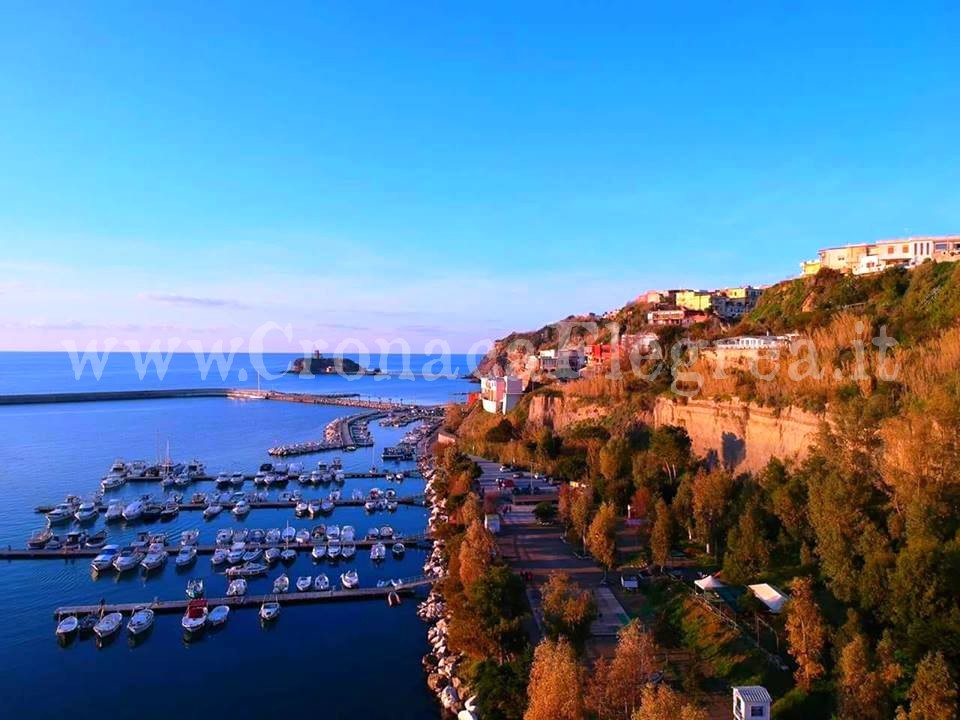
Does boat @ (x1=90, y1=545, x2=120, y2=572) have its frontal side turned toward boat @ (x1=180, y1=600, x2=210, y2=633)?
no

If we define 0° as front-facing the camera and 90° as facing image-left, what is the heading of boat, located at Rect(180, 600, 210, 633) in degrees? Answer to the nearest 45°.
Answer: approximately 45°

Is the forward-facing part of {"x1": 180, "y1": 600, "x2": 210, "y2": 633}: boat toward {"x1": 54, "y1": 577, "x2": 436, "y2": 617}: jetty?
no

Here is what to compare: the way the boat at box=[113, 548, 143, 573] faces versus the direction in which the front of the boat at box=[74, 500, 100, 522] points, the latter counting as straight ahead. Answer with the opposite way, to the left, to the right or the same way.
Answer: the same way

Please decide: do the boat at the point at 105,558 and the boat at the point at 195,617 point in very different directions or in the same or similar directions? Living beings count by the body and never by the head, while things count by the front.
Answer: same or similar directions

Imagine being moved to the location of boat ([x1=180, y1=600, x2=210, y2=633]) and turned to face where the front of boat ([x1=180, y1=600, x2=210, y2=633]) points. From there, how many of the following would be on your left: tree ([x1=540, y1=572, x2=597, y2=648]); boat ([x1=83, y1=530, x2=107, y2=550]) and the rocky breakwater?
2

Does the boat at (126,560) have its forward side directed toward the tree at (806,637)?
no

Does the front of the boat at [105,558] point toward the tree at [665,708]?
no

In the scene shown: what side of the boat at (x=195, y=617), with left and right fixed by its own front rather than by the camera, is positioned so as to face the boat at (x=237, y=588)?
back

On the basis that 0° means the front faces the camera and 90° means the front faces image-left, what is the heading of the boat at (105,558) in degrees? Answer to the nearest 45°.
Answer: approximately 45°

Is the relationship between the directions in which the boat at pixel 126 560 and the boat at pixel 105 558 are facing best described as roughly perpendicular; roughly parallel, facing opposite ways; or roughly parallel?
roughly parallel

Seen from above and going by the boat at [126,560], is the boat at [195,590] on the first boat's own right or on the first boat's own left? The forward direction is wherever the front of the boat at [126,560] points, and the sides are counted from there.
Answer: on the first boat's own left

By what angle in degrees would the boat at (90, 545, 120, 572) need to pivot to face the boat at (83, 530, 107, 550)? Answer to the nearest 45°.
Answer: approximately 135° to its right

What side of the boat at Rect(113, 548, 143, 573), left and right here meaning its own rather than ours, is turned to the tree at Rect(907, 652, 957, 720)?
left

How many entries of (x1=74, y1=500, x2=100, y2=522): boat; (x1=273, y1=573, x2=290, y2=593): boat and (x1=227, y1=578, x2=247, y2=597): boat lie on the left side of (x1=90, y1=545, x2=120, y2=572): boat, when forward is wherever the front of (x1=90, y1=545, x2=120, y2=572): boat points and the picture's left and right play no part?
2

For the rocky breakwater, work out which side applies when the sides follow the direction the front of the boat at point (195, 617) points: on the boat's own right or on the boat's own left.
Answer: on the boat's own left

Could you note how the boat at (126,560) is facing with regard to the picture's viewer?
facing the viewer and to the left of the viewer

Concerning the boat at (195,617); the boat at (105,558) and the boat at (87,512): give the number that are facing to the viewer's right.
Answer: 0

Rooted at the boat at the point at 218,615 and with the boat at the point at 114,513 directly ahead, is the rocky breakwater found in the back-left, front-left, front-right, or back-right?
back-right

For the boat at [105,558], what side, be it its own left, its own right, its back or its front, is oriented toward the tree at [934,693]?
left
